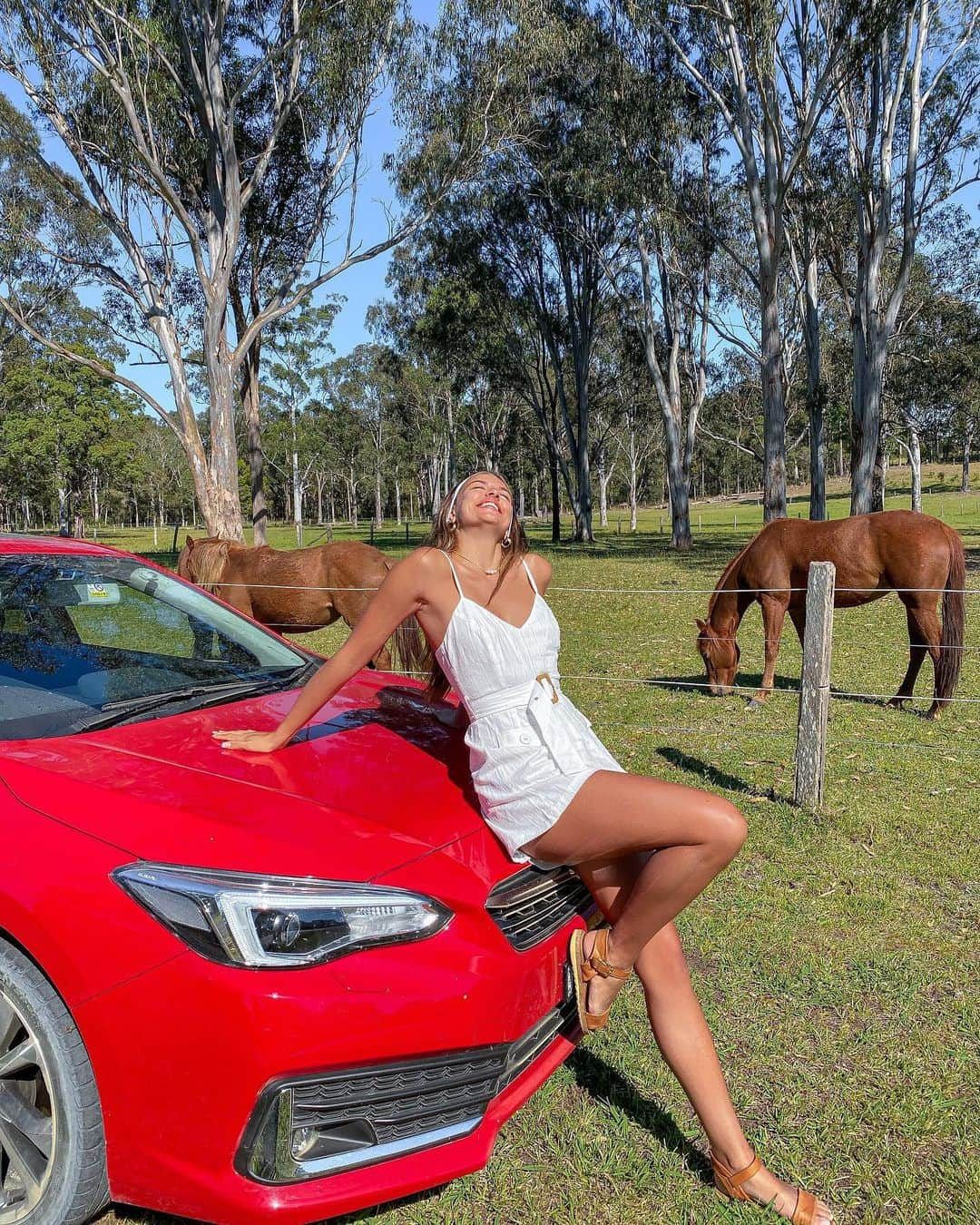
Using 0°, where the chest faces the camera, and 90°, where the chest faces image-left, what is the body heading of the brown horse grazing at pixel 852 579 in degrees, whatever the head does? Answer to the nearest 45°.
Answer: approximately 90°

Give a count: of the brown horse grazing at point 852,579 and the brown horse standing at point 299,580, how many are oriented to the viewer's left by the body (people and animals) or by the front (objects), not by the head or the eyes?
2

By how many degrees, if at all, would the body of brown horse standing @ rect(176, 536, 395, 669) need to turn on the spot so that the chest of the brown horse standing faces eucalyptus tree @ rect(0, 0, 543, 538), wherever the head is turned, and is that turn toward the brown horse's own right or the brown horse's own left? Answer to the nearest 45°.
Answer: approximately 90° to the brown horse's own right

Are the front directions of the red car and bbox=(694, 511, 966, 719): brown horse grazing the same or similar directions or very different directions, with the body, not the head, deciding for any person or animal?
very different directions

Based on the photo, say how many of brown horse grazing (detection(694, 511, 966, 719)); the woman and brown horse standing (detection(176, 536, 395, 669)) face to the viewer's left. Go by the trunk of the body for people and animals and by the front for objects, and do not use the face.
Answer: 2

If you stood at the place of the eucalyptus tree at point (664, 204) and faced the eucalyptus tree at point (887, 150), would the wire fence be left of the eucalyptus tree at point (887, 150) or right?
right

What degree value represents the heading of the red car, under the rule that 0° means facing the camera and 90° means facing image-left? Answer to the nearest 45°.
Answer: approximately 315°

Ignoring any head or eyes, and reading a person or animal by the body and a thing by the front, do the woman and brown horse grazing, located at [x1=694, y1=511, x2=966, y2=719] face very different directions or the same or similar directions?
very different directions

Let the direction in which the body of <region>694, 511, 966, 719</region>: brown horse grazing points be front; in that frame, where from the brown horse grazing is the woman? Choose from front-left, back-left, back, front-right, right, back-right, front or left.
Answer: left

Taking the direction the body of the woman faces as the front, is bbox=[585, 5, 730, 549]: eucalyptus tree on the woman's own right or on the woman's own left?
on the woman's own left

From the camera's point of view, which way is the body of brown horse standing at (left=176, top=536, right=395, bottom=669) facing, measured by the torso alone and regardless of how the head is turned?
to the viewer's left

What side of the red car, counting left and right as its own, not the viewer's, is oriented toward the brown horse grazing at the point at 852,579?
left
